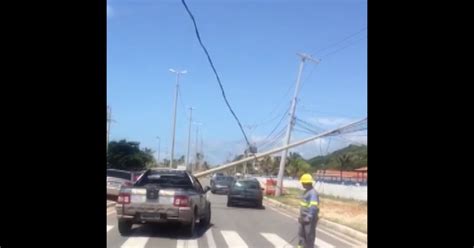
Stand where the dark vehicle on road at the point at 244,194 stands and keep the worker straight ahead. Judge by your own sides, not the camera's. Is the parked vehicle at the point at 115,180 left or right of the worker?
right

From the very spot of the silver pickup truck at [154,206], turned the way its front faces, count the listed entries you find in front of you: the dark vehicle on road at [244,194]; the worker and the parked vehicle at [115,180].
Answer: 2

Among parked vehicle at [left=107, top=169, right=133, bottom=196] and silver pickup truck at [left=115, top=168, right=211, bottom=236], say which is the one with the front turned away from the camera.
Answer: the silver pickup truck

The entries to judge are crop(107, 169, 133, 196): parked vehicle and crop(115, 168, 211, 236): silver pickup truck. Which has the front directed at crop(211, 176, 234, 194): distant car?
the silver pickup truck

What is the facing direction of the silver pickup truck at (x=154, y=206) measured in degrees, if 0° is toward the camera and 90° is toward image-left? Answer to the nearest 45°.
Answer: approximately 180°
